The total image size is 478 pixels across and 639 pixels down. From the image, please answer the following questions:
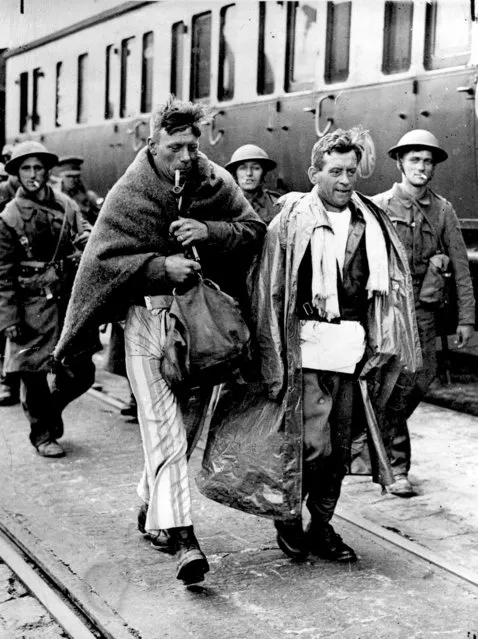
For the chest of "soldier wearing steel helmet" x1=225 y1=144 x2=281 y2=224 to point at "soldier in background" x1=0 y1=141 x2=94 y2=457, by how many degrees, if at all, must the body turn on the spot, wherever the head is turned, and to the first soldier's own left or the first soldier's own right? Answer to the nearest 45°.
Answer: approximately 45° to the first soldier's own right

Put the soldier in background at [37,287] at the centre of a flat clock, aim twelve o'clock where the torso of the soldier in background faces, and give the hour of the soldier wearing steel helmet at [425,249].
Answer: The soldier wearing steel helmet is roughly at 10 o'clock from the soldier in background.

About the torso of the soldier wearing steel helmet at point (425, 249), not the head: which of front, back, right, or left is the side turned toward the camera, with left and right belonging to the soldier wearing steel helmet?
front

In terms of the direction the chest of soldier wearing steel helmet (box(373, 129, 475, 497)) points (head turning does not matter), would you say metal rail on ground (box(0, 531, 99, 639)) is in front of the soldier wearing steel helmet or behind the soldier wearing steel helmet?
in front

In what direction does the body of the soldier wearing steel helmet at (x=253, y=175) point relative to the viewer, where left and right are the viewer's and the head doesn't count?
facing the viewer

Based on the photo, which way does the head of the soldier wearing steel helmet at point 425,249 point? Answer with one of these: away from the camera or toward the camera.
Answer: toward the camera

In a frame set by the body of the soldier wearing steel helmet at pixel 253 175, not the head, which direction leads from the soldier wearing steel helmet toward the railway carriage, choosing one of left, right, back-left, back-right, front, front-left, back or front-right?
back

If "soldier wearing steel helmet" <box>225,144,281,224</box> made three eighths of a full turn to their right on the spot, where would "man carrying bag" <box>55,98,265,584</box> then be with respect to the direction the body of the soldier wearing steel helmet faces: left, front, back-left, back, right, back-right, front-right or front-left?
back-left

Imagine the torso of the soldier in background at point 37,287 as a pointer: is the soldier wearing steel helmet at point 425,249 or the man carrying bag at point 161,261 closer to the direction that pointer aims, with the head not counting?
the man carrying bag

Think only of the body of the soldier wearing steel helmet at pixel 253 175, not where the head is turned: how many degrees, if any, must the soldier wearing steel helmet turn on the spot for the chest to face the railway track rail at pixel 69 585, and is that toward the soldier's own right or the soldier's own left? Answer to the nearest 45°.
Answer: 0° — they already face it

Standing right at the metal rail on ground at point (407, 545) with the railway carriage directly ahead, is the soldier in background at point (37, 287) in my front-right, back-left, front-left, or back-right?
front-left

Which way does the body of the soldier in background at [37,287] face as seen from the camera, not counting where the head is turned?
toward the camera

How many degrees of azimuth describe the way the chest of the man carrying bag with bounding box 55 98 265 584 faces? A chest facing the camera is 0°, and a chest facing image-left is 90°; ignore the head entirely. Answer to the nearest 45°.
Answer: approximately 315°
